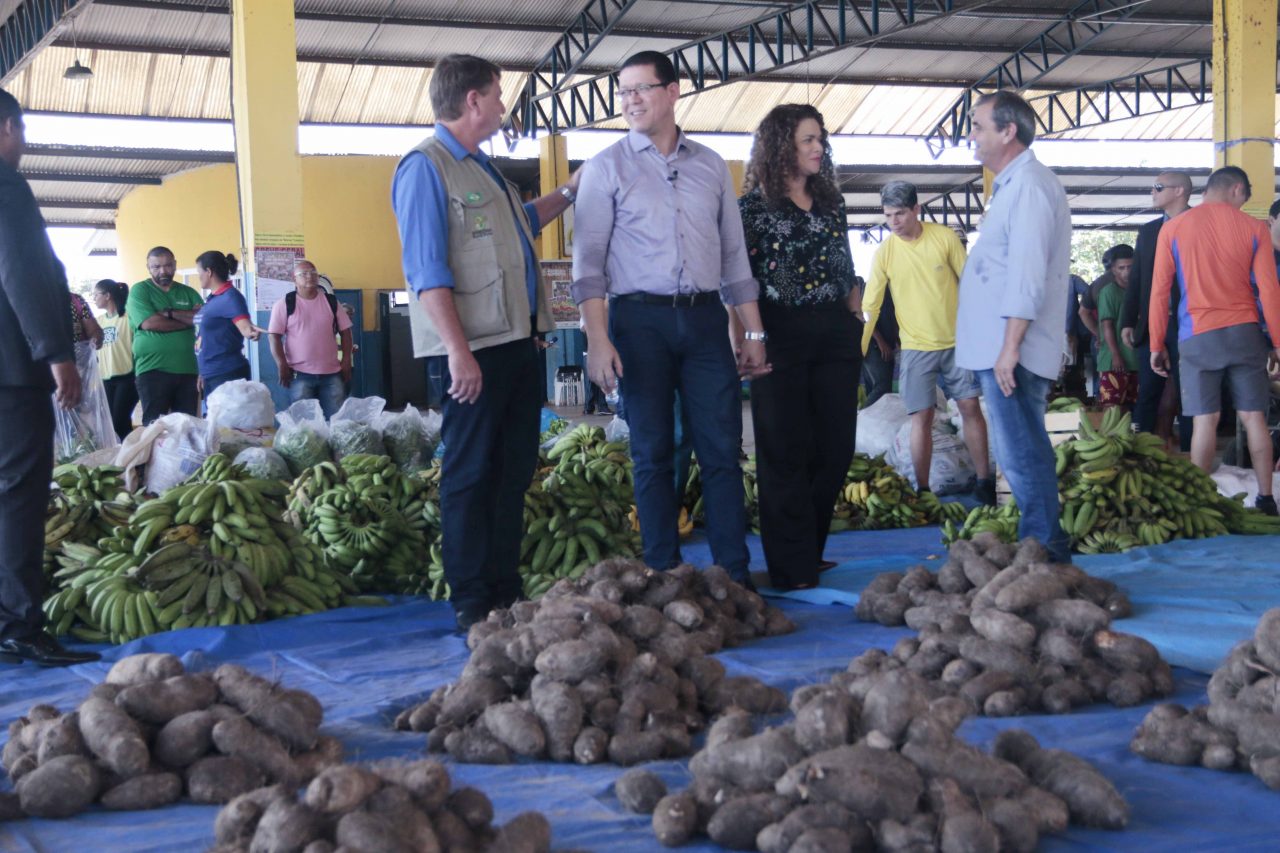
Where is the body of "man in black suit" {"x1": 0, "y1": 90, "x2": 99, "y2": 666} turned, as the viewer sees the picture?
to the viewer's right

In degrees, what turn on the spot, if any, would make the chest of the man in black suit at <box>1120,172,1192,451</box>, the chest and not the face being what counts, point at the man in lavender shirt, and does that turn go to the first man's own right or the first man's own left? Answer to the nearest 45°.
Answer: approximately 45° to the first man's own left

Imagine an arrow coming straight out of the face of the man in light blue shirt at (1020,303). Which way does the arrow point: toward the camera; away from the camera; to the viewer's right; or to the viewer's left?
to the viewer's left

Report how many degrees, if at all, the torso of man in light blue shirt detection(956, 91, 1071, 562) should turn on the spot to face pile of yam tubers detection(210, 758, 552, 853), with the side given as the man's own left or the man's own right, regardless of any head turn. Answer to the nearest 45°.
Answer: approximately 90° to the man's own left

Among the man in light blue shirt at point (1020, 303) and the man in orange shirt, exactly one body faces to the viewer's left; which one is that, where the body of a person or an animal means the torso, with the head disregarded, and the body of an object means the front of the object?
the man in light blue shirt

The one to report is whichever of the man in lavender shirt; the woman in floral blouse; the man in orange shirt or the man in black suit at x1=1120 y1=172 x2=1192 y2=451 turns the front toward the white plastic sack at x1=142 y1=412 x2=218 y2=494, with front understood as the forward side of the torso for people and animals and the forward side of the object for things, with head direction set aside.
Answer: the man in black suit

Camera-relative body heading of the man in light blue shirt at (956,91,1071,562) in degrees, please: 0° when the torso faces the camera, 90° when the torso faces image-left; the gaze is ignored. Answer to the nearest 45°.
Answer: approximately 90°

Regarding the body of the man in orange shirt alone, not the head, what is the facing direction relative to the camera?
away from the camera

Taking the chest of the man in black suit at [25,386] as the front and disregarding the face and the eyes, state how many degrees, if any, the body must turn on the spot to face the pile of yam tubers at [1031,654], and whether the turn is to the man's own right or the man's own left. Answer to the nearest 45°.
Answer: approximately 45° to the man's own right

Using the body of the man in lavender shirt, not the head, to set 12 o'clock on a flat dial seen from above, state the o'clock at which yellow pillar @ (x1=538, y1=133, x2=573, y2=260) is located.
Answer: The yellow pillar is roughly at 6 o'clock from the man in lavender shirt.

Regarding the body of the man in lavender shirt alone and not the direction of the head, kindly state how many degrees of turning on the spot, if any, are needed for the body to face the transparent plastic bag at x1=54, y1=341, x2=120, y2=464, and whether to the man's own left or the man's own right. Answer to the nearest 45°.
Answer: approximately 135° to the man's own right

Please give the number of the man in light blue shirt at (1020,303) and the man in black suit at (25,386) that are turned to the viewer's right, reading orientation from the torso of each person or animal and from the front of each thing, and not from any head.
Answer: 1

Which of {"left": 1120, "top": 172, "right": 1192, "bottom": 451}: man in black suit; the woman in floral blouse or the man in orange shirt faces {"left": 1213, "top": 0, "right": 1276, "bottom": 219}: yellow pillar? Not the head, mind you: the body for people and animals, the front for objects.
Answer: the man in orange shirt
